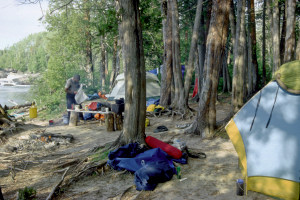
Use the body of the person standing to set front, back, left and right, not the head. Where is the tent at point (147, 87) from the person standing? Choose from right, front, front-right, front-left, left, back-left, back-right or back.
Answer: front-left

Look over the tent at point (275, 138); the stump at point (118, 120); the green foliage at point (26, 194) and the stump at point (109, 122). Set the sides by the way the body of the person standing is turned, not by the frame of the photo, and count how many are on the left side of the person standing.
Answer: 0

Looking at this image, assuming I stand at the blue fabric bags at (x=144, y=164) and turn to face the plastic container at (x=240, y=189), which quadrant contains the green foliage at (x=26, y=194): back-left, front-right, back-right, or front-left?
back-right

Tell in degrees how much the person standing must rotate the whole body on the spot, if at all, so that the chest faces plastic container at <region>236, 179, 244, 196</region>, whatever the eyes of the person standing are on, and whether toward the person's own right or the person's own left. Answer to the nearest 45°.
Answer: approximately 90° to the person's own right

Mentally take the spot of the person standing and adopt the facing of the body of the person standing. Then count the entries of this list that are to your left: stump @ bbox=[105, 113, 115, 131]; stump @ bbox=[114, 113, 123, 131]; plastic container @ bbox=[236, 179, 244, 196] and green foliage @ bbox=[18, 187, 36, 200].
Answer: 0

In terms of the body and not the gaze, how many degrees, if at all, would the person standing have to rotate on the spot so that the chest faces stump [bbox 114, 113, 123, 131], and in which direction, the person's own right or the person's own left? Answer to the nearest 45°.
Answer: approximately 45° to the person's own right

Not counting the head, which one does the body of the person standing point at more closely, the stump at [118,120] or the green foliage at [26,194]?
the stump

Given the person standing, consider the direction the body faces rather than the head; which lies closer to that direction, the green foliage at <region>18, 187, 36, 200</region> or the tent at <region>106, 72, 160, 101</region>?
the tent

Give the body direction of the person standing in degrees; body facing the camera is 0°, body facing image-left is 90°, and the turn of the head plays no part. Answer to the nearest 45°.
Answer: approximately 270°

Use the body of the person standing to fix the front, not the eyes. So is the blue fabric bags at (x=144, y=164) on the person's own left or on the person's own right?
on the person's own right

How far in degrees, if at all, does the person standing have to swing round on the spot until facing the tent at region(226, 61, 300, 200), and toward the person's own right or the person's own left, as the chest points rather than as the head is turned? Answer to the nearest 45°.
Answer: approximately 90° to the person's own right

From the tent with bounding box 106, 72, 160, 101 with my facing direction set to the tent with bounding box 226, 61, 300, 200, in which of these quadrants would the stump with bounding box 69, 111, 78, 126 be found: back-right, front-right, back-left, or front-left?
front-right

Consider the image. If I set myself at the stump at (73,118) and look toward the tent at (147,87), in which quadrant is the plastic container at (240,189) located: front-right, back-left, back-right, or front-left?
back-right

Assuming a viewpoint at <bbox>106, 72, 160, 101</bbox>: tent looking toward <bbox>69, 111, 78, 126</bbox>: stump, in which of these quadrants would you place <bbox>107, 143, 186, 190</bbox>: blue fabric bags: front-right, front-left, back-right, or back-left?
front-left

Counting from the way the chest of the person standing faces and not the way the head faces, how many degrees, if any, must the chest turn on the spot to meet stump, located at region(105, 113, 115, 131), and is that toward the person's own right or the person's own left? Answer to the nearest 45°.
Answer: approximately 45° to the person's own right
